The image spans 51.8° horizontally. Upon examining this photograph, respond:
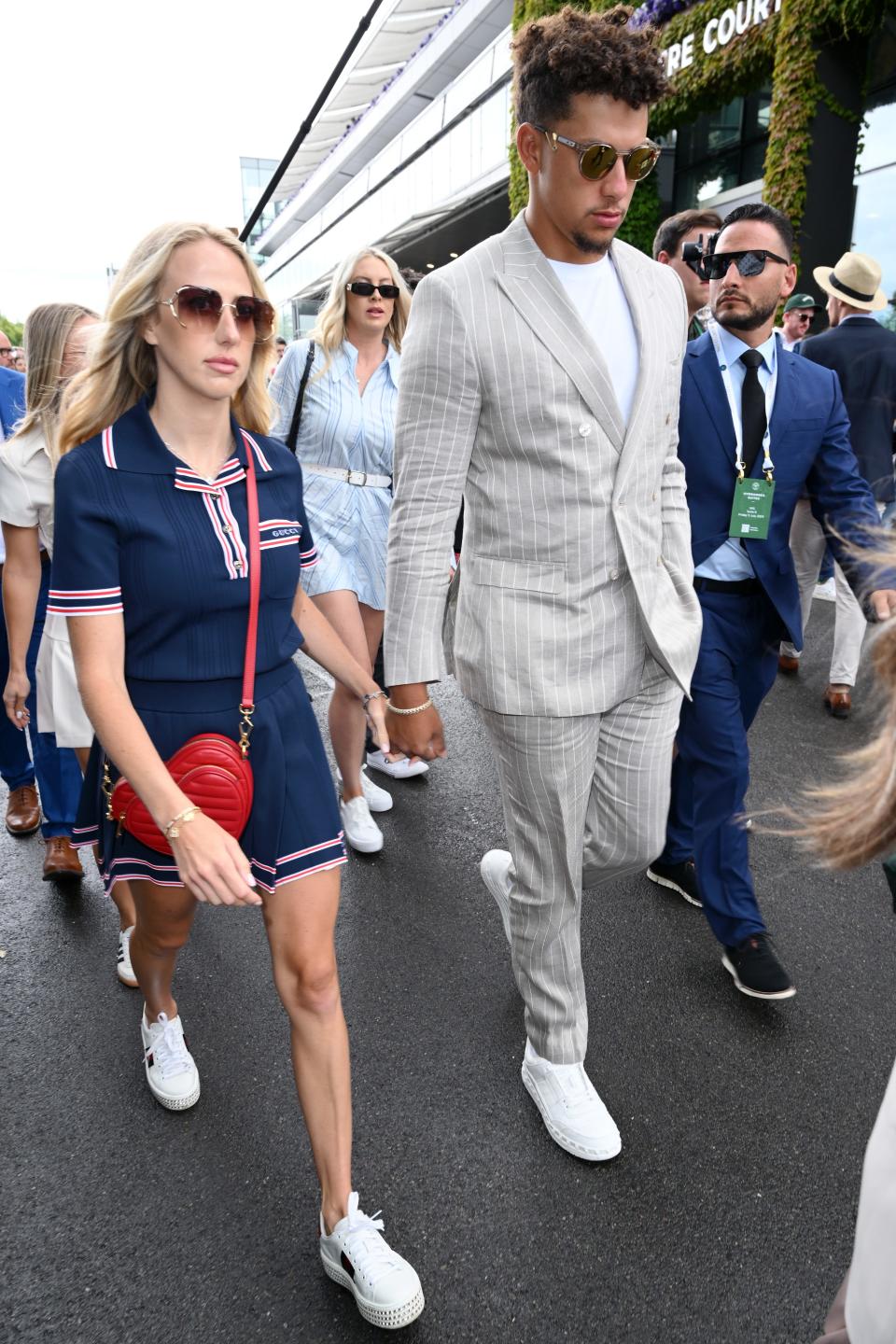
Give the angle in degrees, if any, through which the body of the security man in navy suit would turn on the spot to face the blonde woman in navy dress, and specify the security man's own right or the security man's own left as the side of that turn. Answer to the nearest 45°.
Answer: approximately 45° to the security man's own right

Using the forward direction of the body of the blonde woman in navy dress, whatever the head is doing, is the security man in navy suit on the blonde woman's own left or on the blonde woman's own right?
on the blonde woman's own left

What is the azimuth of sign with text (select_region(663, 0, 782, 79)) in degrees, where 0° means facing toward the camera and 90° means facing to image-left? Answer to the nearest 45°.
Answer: approximately 45°

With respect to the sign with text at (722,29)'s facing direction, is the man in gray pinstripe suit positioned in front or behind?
in front

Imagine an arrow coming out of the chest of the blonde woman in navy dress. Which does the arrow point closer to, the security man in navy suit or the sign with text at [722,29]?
the security man in navy suit

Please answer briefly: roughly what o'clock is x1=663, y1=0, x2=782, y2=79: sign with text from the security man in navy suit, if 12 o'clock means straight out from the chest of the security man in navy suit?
The sign with text is roughly at 6 o'clock from the security man in navy suit.

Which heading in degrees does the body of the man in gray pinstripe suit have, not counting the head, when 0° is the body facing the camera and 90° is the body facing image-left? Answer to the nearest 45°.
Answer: approximately 315°

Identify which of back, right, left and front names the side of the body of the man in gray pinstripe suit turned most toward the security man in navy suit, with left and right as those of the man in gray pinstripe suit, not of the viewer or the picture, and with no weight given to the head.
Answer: left
